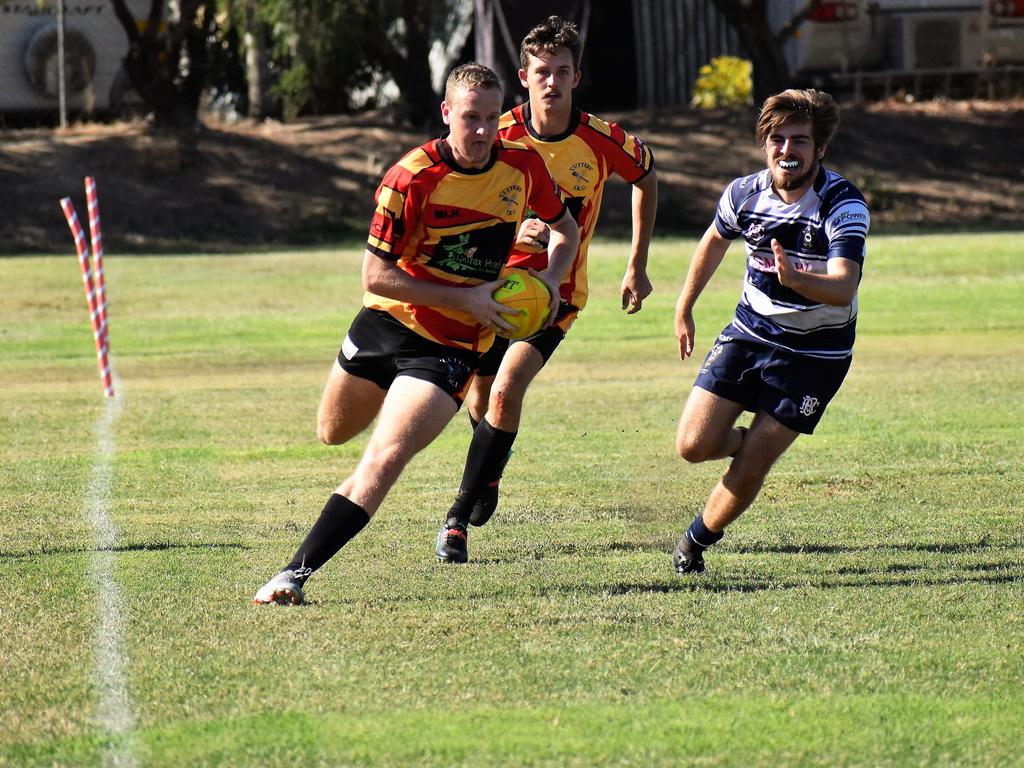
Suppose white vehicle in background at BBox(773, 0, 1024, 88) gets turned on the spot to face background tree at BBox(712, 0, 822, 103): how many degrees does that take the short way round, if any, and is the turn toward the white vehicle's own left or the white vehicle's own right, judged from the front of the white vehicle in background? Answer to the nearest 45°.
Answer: approximately 135° to the white vehicle's own left

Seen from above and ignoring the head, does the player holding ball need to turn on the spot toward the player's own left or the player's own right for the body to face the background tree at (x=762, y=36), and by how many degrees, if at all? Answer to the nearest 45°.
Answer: approximately 135° to the player's own left

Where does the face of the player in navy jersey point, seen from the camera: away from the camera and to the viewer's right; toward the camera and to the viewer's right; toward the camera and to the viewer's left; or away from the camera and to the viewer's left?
toward the camera and to the viewer's left

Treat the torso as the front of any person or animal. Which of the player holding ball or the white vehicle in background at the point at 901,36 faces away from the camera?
the white vehicle in background

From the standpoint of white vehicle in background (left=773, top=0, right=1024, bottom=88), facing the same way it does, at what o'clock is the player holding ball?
The player holding ball is roughly at 6 o'clock from the white vehicle in background.

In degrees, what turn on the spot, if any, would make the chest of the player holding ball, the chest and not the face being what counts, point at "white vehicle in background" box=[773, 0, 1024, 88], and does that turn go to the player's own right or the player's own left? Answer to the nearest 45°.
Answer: approximately 135° to the player's own left

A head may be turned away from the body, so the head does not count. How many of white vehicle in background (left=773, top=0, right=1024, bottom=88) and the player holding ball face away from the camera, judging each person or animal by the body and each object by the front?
1

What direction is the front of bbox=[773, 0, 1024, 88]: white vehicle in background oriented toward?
away from the camera

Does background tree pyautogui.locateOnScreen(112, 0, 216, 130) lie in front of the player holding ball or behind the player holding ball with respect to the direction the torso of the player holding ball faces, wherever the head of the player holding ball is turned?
behind
